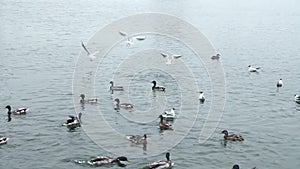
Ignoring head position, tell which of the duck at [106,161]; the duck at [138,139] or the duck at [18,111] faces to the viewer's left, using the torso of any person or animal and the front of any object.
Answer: the duck at [18,111]

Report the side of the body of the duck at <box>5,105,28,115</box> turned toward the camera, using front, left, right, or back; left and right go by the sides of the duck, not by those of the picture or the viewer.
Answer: left

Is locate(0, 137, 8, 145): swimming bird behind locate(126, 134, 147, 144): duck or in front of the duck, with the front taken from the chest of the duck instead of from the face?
behind

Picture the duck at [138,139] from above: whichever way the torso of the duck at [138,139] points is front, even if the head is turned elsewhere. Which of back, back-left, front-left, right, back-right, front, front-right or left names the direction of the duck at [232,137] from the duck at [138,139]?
front

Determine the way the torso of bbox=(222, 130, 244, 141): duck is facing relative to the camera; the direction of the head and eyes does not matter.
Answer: to the viewer's left

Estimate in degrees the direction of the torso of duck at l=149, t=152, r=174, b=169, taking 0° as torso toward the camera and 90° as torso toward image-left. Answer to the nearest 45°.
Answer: approximately 270°

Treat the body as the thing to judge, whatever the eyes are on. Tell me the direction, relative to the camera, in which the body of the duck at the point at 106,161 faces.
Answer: to the viewer's right

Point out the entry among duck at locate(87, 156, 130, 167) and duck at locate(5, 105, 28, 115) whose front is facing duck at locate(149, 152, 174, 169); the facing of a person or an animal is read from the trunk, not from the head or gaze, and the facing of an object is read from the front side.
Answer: duck at locate(87, 156, 130, 167)

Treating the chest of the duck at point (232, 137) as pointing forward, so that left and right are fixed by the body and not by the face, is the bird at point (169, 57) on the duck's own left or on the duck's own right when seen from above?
on the duck's own right
